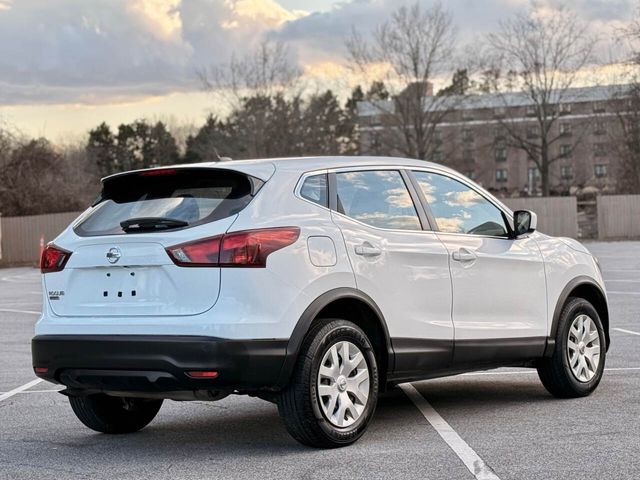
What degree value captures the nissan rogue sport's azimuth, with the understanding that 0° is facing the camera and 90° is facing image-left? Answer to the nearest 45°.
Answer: approximately 225°
